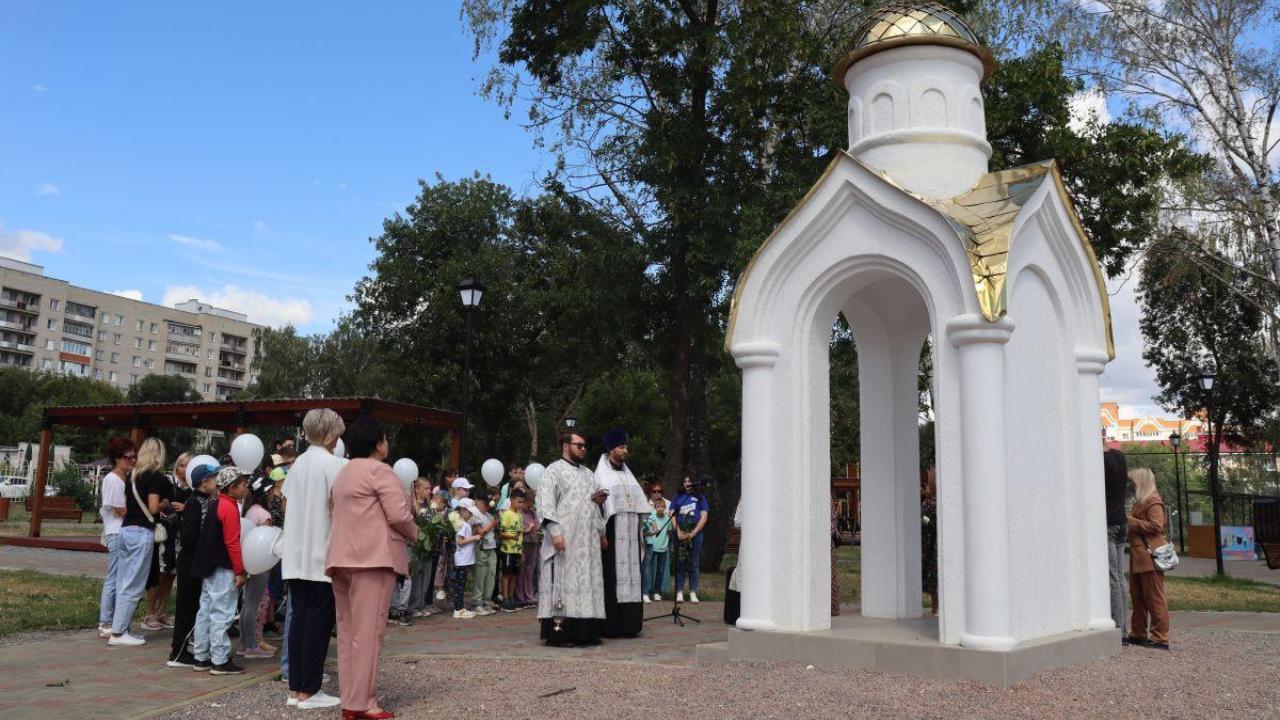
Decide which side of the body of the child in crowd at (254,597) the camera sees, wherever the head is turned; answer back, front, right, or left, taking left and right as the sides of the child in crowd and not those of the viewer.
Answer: right

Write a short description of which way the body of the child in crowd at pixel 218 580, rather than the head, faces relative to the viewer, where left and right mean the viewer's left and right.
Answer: facing to the right of the viewer

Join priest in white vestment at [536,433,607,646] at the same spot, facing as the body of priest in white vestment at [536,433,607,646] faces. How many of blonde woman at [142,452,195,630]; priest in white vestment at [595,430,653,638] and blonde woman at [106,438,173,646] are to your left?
1

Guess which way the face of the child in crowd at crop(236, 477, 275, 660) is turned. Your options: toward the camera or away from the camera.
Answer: away from the camera

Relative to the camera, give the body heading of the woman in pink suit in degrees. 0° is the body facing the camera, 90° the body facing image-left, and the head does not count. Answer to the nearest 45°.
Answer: approximately 225°

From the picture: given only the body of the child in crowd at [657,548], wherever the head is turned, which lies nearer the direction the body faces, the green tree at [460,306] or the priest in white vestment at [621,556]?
the priest in white vestment

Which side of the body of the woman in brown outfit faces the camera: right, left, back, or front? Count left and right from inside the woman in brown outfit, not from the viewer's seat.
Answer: left

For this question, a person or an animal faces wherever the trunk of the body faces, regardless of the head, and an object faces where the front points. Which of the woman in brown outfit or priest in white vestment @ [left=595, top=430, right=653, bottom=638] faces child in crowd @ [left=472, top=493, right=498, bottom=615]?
the woman in brown outfit

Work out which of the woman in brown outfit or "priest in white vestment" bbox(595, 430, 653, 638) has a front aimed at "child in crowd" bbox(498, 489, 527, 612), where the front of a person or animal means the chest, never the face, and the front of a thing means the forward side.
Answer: the woman in brown outfit

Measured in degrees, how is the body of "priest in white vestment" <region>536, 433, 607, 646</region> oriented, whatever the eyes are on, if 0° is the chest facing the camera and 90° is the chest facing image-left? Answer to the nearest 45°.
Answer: approximately 315°

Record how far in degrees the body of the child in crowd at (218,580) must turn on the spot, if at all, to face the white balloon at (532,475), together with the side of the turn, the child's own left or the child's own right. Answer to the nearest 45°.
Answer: approximately 45° to the child's own left

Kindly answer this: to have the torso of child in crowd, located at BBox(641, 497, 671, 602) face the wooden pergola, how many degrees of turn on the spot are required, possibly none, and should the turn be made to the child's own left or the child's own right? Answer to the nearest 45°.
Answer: approximately 135° to the child's own right

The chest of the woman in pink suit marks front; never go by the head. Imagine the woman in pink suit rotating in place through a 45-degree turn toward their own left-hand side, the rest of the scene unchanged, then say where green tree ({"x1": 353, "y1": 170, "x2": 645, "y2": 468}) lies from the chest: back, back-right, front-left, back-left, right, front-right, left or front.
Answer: front

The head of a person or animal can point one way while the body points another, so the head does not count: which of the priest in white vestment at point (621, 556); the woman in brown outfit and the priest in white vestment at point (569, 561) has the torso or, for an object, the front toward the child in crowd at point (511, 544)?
the woman in brown outfit

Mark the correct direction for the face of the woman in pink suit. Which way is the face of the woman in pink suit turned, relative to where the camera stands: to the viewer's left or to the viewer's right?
to the viewer's right

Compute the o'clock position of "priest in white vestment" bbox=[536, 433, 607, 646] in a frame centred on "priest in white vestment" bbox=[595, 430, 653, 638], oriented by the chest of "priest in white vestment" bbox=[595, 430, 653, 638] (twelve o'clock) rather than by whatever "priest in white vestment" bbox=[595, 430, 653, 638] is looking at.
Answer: "priest in white vestment" bbox=[536, 433, 607, 646] is roughly at 3 o'clock from "priest in white vestment" bbox=[595, 430, 653, 638].

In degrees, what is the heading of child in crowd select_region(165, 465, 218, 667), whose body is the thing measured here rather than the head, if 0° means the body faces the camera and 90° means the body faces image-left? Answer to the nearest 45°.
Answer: approximately 270°

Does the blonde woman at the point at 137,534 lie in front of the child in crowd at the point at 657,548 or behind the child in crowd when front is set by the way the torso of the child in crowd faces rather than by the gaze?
in front
